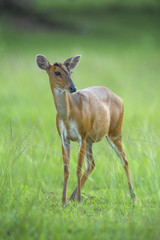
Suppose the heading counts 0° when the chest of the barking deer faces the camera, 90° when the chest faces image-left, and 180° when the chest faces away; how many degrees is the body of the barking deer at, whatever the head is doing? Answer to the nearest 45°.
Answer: approximately 45°
